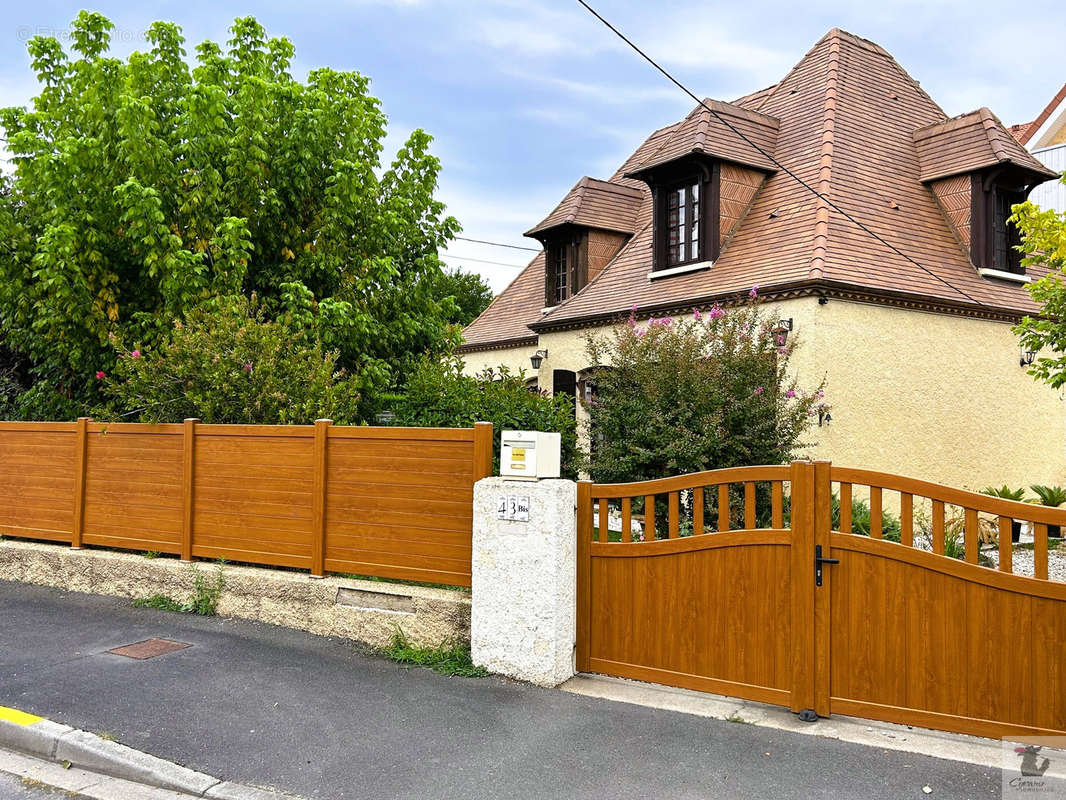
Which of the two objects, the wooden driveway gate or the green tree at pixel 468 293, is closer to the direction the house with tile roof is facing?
the wooden driveway gate

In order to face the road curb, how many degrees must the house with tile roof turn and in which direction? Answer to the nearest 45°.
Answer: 0° — it already faces it

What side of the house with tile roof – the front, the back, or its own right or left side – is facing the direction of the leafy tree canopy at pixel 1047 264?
left

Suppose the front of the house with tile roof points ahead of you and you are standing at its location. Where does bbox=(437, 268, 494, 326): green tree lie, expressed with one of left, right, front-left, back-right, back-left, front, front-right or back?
right

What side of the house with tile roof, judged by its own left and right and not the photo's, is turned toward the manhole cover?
front

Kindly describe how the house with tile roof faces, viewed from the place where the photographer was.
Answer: facing the viewer and to the left of the viewer

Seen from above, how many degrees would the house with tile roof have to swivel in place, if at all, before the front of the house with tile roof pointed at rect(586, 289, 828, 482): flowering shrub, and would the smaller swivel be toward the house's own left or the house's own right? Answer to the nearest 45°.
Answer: approximately 45° to the house's own left

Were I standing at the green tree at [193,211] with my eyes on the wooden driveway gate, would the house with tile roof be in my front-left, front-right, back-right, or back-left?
front-left

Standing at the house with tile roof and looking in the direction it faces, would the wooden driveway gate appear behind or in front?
in front

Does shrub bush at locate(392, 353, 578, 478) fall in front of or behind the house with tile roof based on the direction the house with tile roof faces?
in front

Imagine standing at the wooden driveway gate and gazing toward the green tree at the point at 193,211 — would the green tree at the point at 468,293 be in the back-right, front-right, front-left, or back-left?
front-right

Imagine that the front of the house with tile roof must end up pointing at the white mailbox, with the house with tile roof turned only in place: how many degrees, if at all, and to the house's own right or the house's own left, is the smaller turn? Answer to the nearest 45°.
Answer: approximately 45° to the house's own left

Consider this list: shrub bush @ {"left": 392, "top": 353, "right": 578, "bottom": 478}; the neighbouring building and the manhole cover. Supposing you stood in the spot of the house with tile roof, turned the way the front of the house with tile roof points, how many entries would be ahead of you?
2

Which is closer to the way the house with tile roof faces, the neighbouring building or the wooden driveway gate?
the wooden driveway gate

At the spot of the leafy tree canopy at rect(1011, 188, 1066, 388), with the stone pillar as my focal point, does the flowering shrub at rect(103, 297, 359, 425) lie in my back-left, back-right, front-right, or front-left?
front-right
